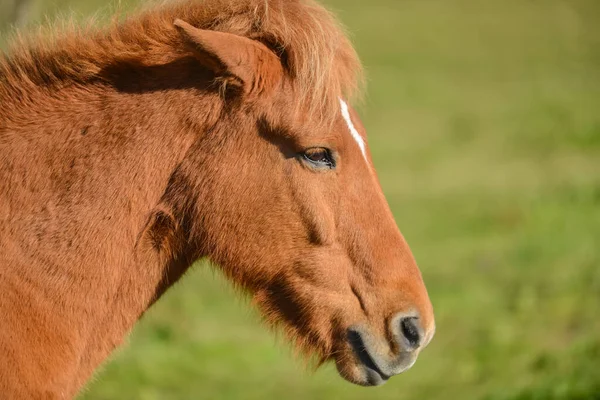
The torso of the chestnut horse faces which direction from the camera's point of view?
to the viewer's right
